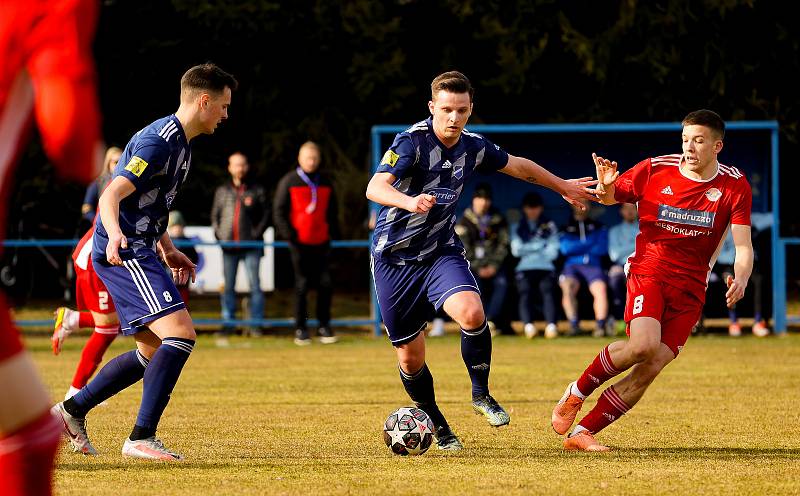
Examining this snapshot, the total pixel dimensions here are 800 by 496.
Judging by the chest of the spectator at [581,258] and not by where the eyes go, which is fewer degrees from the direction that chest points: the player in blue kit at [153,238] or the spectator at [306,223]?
the player in blue kit

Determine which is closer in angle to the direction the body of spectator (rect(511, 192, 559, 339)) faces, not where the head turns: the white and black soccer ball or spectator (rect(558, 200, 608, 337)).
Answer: the white and black soccer ball

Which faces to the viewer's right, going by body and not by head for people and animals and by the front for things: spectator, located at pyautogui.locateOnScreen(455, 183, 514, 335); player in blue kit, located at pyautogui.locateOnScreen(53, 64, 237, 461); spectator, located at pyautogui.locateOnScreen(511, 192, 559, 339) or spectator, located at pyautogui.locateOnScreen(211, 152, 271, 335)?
the player in blue kit

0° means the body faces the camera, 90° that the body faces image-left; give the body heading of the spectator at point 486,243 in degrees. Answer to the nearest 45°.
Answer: approximately 0°

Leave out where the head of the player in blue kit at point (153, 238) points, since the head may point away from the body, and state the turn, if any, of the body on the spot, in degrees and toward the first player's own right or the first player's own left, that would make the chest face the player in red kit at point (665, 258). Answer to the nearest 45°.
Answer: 0° — they already face them
